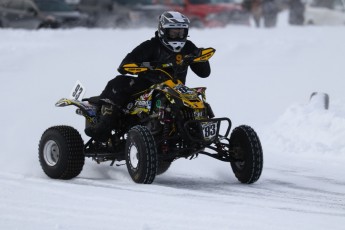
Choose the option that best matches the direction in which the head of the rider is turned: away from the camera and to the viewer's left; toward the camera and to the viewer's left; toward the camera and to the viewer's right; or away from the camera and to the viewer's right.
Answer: toward the camera and to the viewer's right

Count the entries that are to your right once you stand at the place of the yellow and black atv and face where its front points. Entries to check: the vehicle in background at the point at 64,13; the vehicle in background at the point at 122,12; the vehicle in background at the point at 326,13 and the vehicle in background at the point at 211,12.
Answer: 0

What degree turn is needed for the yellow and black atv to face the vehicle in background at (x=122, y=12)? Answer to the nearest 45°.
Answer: approximately 135° to its left

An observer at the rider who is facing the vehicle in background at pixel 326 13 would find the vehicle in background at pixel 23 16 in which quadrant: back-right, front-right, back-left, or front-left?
front-left

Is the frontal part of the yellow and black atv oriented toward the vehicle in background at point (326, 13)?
no

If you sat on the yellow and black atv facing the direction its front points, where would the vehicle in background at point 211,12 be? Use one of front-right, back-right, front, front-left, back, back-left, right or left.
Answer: back-left

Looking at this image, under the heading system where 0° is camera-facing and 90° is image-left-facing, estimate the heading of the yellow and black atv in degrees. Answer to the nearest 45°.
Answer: approximately 315°

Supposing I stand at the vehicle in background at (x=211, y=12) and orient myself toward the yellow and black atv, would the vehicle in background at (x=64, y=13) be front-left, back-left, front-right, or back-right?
front-right

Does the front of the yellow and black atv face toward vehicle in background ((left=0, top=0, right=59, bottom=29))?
no

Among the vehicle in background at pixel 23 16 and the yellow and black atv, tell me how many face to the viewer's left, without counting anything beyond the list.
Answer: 0

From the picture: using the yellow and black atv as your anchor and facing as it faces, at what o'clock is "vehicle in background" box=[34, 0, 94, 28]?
The vehicle in background is roughly at 7 o'clock from the yellow and black atv.
